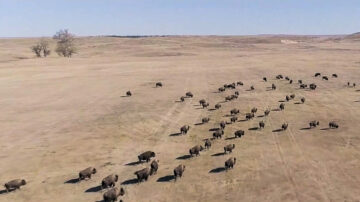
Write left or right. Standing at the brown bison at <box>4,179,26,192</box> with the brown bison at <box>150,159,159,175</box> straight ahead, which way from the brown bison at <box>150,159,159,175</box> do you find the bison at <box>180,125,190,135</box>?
left

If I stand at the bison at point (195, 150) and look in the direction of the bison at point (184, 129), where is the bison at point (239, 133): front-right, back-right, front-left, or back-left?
front-right
